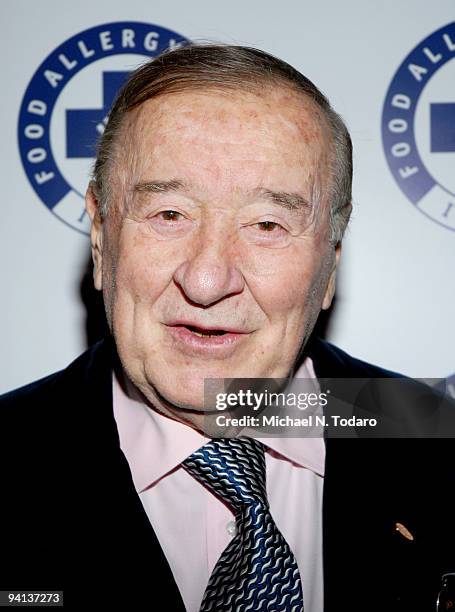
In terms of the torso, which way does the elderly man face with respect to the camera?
toward the camera
